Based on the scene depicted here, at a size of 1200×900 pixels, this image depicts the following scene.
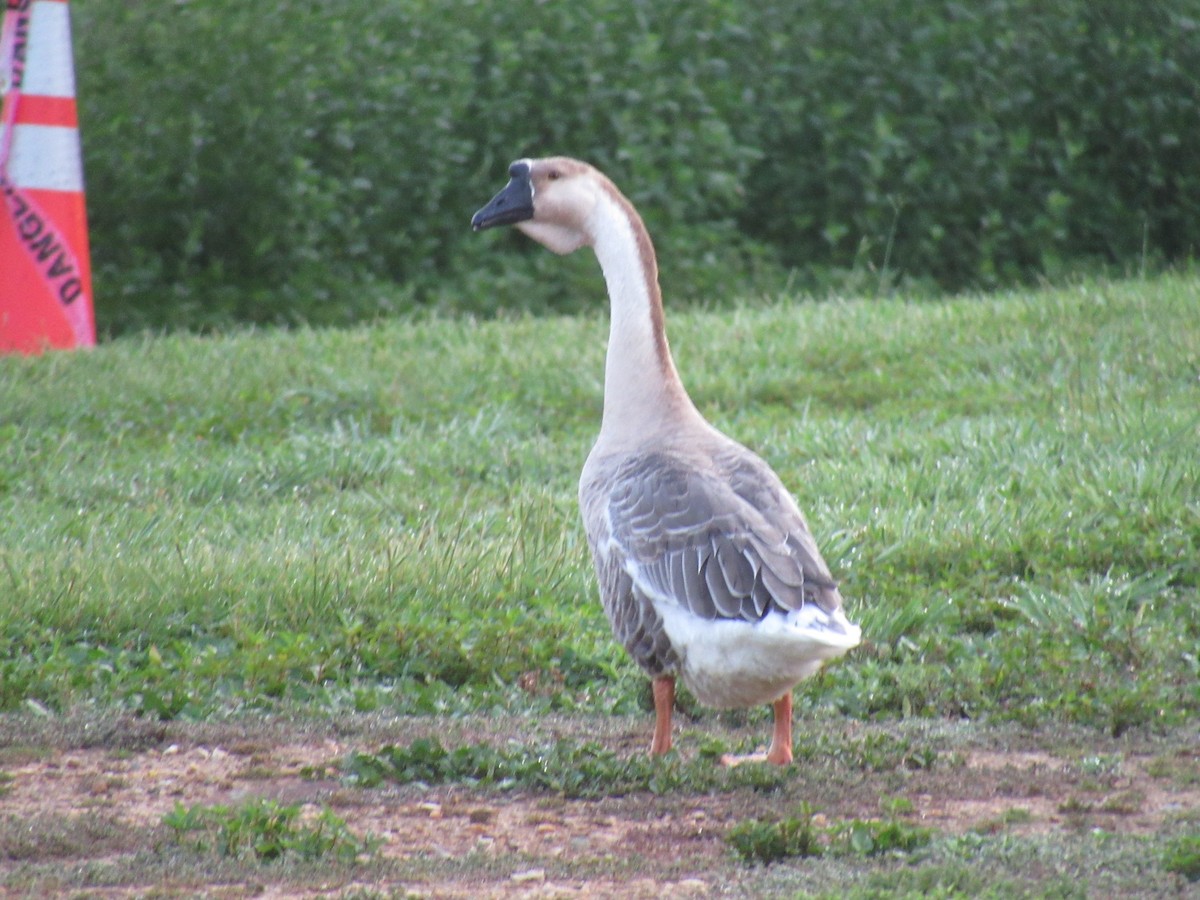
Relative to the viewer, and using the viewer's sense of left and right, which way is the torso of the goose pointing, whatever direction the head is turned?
facing away from the viewer and to the left of the viewer

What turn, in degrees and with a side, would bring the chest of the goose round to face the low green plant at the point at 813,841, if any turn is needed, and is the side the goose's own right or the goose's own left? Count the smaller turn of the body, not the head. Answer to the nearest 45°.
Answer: approximately 135° to the goose's own left

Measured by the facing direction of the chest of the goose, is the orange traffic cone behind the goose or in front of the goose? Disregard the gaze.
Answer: in front

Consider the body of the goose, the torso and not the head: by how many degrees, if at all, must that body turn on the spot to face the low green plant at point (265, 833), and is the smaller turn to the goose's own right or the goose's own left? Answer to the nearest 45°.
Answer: approximately 90° to the goose's own left

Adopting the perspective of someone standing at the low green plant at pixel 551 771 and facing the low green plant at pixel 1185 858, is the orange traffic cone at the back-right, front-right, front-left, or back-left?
back-left
